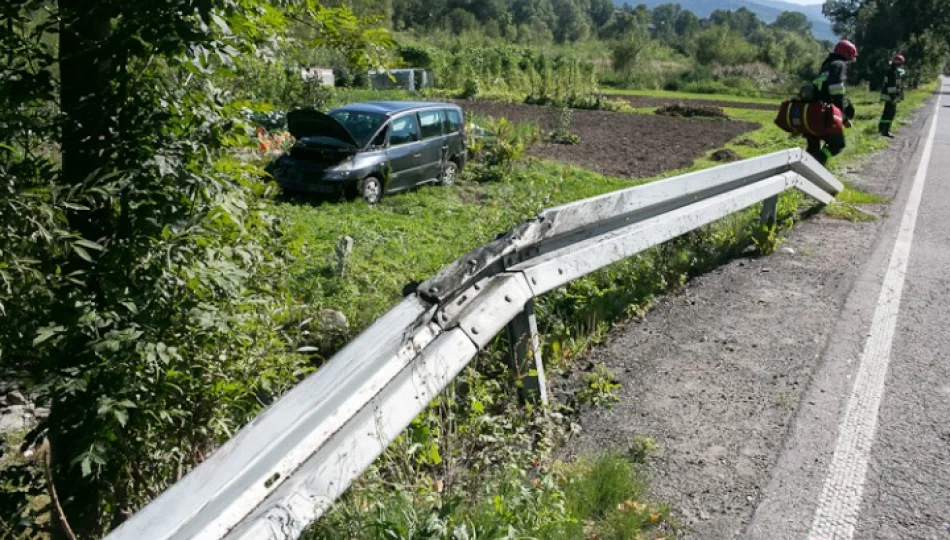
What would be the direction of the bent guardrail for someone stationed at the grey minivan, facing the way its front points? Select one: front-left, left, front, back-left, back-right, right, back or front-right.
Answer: front-left

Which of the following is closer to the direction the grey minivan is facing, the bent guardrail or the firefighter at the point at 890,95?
the bent guardrail

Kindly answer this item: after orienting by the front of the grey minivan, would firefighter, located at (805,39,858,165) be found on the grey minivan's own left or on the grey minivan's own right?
on the grey minivan's own left

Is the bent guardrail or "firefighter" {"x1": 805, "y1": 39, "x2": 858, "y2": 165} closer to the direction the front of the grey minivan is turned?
the bent guardrail

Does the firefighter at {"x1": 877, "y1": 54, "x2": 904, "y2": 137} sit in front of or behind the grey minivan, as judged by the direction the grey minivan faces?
behind

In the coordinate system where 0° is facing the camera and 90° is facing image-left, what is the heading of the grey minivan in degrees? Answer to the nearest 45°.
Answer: approximately 45°
